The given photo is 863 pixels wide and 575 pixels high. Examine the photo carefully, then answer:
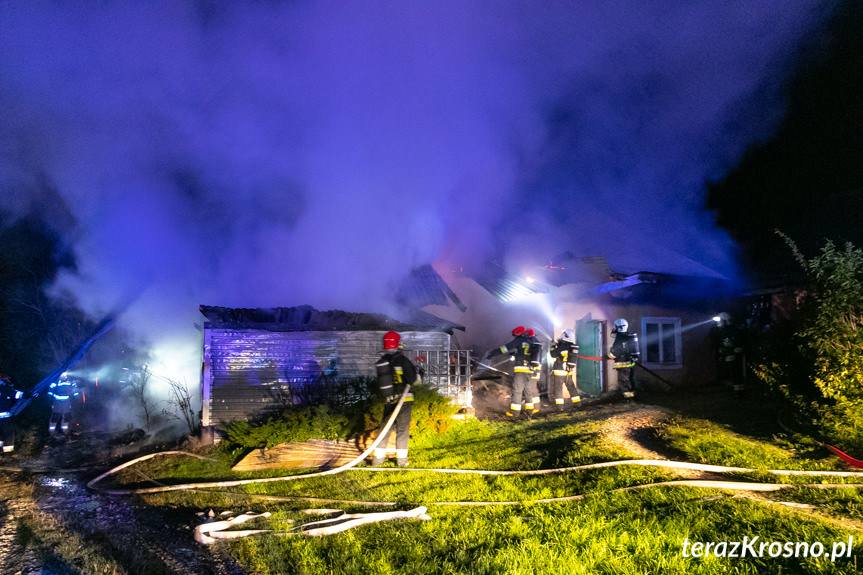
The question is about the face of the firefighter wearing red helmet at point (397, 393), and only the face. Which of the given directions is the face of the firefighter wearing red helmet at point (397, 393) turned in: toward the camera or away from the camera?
away from the camera

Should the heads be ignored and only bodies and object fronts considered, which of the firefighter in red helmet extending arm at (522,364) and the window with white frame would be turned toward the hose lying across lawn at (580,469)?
the window with white frame

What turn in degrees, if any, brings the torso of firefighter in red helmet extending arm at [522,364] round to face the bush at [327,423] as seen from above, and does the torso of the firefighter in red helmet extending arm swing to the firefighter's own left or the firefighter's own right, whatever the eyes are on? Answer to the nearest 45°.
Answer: approximately 90° to the firefighter's own left

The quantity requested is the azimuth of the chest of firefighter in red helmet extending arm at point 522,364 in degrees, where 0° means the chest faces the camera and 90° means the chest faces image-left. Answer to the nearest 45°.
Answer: approximately 135°

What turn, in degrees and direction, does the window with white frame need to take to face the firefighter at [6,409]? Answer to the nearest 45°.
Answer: approximately 45° to its right

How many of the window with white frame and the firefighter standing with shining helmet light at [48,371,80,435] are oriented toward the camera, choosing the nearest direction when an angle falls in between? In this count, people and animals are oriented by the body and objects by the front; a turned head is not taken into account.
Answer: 1

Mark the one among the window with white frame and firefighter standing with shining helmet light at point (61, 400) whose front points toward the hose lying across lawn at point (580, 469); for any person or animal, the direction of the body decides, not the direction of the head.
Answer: the window with white frame

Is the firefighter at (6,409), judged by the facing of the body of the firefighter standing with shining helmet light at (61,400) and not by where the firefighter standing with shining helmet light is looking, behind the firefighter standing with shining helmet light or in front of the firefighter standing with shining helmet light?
behind

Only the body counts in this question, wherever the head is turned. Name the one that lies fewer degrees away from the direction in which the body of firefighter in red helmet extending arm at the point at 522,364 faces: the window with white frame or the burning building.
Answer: the burning building
